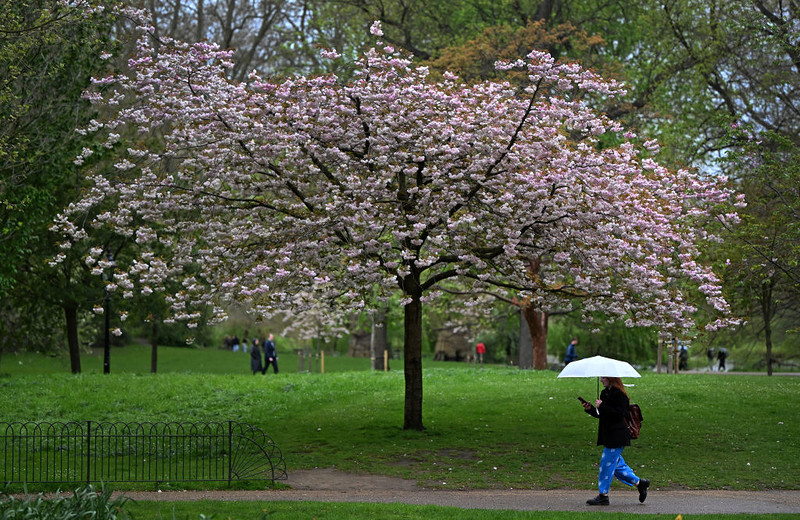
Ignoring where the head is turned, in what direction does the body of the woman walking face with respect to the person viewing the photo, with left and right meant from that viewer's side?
facing to the left of the viewer

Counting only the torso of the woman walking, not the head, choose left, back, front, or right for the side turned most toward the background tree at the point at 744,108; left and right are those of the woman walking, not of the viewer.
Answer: right

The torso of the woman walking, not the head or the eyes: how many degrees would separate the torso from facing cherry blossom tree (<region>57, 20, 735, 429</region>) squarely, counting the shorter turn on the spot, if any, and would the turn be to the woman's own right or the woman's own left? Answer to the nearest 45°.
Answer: approximately 45° to the woman's own right

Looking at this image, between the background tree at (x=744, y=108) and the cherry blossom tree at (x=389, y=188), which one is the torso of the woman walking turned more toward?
the cherry blossom tree
